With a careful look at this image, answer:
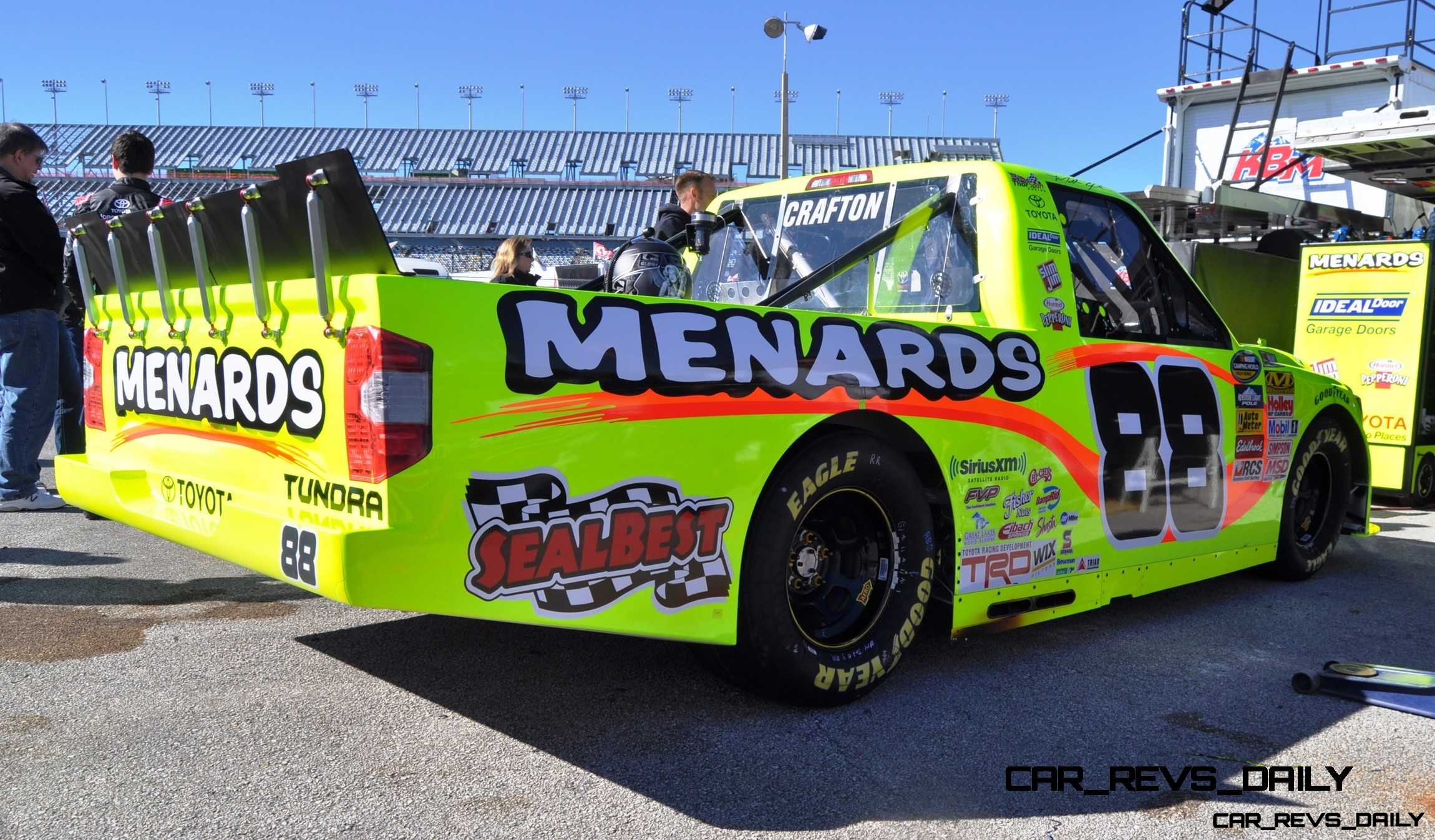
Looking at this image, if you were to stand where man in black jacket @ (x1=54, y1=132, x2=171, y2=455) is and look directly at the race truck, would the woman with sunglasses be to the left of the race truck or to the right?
left

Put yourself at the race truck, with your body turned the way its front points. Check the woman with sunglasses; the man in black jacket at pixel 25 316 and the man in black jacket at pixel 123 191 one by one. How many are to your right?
0

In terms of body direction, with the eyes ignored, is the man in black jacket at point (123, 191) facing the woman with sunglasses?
no

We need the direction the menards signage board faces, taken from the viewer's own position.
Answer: facing the viewer

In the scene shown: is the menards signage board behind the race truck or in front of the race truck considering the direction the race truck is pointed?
in front

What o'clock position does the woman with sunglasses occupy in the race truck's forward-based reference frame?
The woman with sunglasses is roughly at 10 o'clock from the race truck.

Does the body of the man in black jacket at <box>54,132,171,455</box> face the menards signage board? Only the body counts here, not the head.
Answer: no

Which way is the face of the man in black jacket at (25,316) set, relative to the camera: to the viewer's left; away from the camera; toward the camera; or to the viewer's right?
to the viewer's right

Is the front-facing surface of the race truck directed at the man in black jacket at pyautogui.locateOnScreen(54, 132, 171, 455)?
no

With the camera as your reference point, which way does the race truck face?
facing away from the viewer and to the right of the viewer

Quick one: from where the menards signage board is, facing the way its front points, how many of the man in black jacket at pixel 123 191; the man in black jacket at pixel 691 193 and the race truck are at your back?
0

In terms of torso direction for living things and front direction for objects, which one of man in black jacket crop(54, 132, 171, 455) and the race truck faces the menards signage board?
the race truck

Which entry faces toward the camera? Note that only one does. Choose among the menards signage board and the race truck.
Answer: the menards signage board

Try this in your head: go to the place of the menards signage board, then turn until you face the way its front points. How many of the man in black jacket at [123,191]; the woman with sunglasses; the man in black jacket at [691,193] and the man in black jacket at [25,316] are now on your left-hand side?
0
